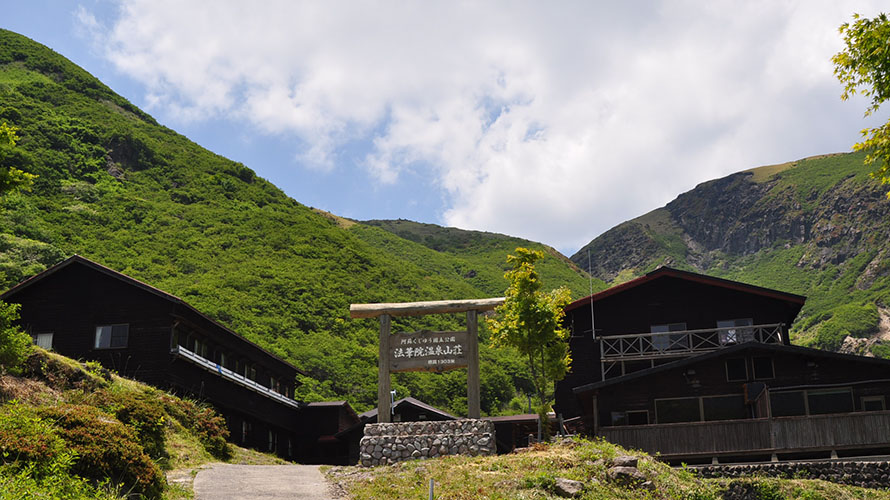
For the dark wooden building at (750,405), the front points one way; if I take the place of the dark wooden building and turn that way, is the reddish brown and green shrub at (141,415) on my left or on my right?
on my right

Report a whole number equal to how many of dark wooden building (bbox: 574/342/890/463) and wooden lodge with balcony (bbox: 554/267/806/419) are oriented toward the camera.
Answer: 2

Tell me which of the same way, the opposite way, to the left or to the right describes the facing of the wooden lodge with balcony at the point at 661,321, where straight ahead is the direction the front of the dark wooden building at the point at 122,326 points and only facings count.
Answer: to the right

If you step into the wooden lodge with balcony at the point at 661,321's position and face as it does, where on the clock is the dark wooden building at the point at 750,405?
The dark wooden building is roughly at 11 o'clock from the wooden lodge with balcony.

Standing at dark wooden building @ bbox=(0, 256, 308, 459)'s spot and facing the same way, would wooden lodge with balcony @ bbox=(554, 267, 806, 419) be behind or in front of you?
in front

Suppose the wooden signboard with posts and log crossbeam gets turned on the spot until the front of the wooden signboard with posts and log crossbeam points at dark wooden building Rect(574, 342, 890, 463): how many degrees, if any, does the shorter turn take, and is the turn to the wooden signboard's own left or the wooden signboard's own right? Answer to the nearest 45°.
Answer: approximately 90° to the wooden signboard's own left

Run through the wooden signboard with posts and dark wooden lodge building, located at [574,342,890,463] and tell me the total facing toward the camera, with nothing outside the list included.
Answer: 2

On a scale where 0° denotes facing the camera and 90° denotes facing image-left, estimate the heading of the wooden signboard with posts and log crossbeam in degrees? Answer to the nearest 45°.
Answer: approximately 0°

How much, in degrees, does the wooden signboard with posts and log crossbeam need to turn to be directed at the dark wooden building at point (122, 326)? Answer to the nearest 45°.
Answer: approximately 135° to its right

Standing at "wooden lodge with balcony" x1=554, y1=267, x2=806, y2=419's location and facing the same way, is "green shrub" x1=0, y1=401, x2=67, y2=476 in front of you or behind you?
in front

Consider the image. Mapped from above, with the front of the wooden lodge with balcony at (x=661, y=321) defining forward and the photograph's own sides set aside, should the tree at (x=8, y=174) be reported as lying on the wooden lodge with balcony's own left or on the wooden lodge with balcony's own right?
on the wooden lodge with balcony's own right

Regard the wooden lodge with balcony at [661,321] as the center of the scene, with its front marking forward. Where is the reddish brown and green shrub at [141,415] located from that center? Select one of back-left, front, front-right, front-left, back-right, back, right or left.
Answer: front-right

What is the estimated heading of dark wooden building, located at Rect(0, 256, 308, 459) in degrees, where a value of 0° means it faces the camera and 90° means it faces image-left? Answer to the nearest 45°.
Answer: approximately 315°

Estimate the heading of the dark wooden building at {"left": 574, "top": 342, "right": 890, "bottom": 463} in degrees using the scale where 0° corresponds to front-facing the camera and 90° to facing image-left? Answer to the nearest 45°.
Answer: approximately 0°
